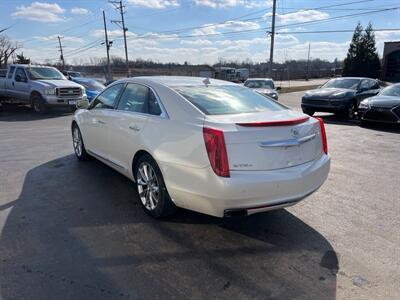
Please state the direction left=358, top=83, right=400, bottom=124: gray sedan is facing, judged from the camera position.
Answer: facing the viewer and to the left of the viewer

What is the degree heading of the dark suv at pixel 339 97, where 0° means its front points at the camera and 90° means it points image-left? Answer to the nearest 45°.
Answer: approximately 45°

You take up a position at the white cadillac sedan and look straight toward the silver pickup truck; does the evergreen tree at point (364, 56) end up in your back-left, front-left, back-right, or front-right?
front-right

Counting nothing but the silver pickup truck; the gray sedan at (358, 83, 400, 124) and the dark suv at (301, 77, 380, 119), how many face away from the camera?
0

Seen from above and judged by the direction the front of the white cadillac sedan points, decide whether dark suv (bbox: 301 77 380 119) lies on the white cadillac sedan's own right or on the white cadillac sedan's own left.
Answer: on the white cadillac sedan's own right

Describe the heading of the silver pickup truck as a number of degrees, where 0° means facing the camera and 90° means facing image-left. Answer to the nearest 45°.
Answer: approximately 315°

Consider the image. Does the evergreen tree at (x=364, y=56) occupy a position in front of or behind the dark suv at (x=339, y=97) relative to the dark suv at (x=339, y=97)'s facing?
behind

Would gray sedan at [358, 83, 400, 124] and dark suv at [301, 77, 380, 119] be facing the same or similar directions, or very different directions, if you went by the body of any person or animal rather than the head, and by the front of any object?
same or similar directions

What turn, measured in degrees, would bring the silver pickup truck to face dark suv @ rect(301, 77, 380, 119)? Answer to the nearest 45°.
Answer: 0° — it already faces it

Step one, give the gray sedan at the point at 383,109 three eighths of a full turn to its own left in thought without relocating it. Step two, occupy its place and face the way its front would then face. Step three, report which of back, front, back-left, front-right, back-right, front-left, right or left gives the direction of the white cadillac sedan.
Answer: right

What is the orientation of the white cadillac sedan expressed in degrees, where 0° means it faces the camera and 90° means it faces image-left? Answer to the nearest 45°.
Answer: approximately 135°

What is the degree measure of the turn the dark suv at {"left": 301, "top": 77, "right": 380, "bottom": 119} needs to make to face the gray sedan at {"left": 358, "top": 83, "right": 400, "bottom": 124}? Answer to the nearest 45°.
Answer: approximately 90° to its left

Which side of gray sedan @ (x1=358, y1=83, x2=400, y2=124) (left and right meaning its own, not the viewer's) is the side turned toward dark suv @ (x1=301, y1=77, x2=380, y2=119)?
right
